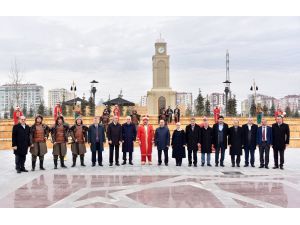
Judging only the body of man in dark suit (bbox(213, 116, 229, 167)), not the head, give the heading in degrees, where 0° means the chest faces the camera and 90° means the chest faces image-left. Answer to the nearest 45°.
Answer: approximately 0°

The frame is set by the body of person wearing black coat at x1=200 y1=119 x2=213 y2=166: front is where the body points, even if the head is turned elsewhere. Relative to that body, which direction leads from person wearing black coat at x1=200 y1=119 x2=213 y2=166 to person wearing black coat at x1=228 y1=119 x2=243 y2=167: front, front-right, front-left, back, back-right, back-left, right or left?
left

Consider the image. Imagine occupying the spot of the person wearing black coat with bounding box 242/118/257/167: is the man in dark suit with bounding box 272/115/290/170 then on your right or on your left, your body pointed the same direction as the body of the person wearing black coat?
on your left

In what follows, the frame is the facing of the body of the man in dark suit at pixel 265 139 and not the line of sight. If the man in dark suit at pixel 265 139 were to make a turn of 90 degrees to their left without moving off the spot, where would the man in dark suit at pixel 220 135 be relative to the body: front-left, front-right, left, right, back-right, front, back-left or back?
back

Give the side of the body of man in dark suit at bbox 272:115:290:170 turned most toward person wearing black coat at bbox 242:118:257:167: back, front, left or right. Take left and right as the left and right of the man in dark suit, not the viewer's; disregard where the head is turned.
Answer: right

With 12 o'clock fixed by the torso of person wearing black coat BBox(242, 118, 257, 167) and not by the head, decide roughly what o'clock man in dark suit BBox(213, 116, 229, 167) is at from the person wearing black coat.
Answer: The man in dark suit is roughly at 3 o'clock from the person wearing black coat.

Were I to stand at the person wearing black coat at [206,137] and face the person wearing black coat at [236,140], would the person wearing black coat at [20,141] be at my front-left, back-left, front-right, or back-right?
back-right

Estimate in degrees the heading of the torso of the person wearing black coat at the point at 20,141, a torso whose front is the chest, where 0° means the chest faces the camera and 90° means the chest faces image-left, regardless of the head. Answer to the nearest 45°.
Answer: approximately 315°

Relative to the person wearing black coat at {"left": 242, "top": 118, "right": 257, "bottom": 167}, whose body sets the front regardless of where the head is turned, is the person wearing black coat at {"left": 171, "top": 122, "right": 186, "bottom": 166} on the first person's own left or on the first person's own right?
on the first person's own right

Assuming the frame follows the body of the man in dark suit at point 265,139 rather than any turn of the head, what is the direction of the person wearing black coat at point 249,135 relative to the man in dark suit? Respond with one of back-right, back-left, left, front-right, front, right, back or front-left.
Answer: right

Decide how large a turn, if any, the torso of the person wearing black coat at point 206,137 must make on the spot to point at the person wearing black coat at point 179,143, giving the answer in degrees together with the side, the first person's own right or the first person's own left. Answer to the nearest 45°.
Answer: approximately 90° to the first person's own right

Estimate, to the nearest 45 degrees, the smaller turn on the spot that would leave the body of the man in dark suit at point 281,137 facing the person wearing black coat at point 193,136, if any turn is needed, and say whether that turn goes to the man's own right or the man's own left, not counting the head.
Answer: approximately 90° to the man's own right
